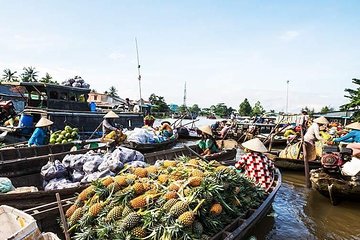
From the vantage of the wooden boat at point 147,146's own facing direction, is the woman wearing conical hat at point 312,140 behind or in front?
in front

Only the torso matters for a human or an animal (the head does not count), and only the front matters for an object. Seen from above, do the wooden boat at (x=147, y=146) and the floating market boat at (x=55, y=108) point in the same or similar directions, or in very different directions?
same or similar directions

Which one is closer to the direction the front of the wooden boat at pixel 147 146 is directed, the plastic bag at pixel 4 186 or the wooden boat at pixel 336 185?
the wooden boat

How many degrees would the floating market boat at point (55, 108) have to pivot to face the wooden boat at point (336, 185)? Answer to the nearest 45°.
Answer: approximately 45° to its right

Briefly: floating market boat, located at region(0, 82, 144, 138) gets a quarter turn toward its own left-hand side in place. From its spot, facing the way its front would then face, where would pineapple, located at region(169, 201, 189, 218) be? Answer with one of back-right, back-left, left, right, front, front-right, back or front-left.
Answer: back

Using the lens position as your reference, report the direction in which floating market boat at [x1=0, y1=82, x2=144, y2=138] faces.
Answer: facing to the right of the viewer

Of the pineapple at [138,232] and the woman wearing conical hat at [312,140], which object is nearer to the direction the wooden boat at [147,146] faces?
the woman wearing conical hat

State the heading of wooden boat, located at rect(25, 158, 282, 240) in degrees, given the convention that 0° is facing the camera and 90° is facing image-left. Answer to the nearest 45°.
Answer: approximately 225°

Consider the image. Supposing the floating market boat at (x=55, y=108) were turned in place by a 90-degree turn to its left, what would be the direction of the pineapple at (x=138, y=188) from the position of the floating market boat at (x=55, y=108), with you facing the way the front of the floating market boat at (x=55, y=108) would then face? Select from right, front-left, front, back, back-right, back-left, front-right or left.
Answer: back

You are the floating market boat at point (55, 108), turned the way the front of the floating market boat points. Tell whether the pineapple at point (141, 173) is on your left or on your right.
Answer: on your right

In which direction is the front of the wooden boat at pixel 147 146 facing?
to the viewer's right

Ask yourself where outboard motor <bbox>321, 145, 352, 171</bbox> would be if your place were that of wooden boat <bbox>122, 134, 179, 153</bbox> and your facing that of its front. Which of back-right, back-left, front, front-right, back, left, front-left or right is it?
front-right
